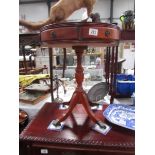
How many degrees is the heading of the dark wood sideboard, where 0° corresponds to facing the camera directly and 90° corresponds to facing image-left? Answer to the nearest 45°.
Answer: approximately 0°
